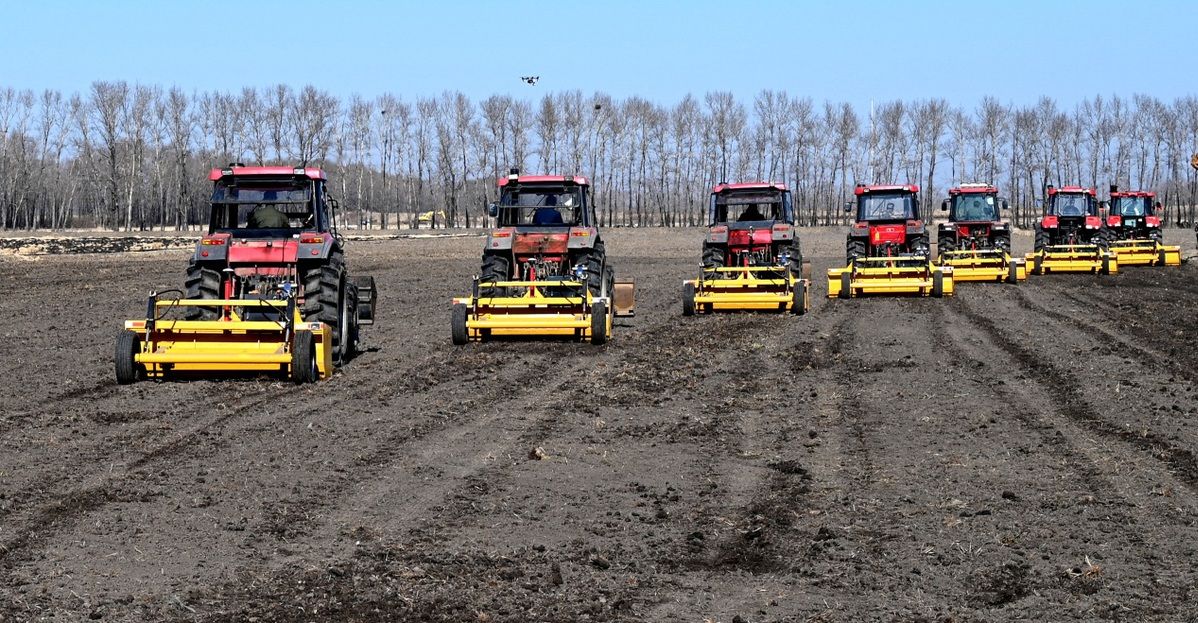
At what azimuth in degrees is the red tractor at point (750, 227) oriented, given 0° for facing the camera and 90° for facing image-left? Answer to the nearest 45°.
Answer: approximately 180°

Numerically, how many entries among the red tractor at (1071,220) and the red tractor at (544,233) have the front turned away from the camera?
2

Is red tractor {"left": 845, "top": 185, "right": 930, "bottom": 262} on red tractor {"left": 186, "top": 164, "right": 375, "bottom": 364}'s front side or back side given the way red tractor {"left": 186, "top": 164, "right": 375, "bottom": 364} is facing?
on the front side

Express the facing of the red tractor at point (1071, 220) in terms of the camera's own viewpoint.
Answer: facing away from the viewer

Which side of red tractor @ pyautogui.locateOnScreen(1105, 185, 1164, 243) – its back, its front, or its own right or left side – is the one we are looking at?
back

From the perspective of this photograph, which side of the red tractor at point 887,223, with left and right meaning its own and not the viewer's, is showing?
back

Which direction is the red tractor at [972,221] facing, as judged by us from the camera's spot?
facing away from the viewer

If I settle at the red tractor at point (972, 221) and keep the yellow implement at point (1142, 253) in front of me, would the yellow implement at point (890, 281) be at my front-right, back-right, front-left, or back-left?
back-right
